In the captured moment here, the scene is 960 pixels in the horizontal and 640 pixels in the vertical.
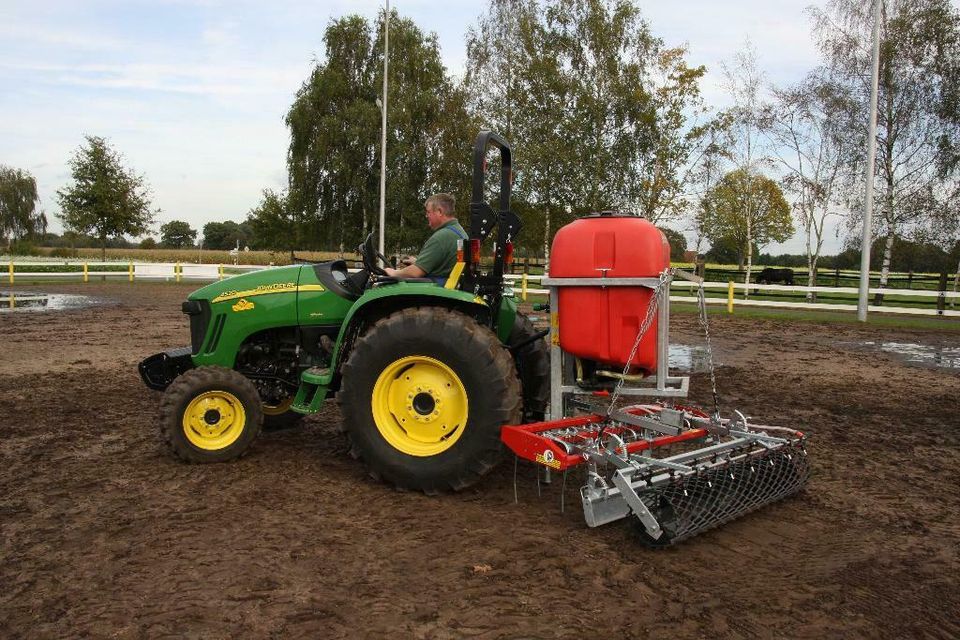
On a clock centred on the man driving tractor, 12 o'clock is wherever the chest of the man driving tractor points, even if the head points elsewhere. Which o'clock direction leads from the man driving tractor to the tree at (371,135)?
The tree is roughly at 3 o'clock from the man driving tractor.

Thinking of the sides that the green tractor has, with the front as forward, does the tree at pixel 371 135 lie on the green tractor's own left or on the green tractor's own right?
on the green tractor's own right

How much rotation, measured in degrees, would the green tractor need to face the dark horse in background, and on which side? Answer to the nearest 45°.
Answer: approximately 135° to its right

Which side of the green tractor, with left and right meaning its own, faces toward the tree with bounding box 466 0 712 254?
right

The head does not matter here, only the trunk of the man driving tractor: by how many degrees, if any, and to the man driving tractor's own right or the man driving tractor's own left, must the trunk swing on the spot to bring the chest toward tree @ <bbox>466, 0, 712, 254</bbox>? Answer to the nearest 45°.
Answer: approximately 90° to the man driving tractor's own right

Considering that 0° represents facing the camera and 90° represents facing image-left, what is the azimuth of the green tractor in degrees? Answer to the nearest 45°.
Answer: approximately 90°

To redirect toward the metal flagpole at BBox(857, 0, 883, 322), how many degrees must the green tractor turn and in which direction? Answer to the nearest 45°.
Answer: approximately 135° to its right

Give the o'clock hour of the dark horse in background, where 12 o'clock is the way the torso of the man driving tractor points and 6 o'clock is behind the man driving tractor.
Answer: The dark horse in background is roughly at 4 o'clock from the man driving tractor.

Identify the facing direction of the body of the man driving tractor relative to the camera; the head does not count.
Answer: to the viewer's left
